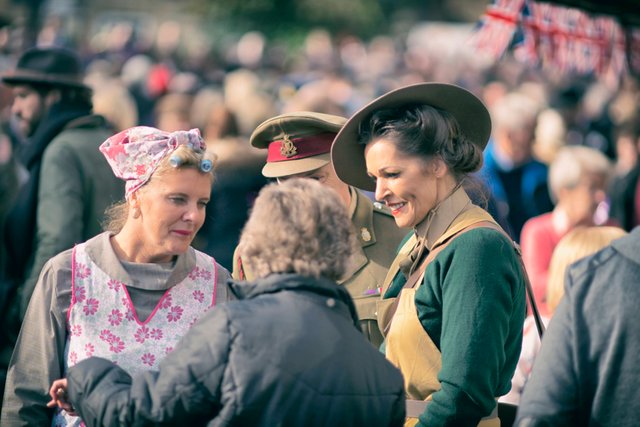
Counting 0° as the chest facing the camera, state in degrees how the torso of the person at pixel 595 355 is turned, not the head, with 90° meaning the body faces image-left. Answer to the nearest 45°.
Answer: approximately 180°

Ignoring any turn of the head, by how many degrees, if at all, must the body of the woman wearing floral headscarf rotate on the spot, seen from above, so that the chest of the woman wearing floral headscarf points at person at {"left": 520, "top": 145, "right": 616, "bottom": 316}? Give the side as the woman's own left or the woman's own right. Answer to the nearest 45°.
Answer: approximately 90° to the woman's own left

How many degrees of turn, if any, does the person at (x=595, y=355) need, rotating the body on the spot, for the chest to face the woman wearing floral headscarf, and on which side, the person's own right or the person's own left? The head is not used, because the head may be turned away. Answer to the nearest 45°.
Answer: approximately 90° to the person's own left

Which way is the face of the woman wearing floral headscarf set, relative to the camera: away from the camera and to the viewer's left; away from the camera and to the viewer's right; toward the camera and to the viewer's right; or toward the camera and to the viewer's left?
toward the camera and to the viewer's right

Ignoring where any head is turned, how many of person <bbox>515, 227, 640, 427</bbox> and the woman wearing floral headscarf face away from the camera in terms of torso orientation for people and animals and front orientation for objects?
1

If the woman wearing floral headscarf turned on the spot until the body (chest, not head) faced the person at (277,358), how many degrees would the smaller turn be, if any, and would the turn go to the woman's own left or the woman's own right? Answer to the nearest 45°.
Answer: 0° — they already face them

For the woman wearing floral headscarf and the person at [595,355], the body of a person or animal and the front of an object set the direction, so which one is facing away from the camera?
the person

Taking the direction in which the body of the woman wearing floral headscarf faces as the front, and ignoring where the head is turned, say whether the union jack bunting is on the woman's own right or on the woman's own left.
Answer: on the woman's own left

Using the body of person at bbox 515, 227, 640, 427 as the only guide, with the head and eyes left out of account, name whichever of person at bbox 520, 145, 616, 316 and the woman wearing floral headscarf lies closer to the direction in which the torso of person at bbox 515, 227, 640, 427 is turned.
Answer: the person

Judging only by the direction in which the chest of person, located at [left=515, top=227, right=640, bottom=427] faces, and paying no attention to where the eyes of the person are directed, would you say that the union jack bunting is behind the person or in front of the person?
in front

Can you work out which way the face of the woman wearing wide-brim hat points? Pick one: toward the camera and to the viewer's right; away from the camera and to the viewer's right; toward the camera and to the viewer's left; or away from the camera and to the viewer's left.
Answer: toward the camera and to the viewer's left

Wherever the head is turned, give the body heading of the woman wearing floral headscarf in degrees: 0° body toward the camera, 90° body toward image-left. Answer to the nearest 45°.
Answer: approximately 315°
